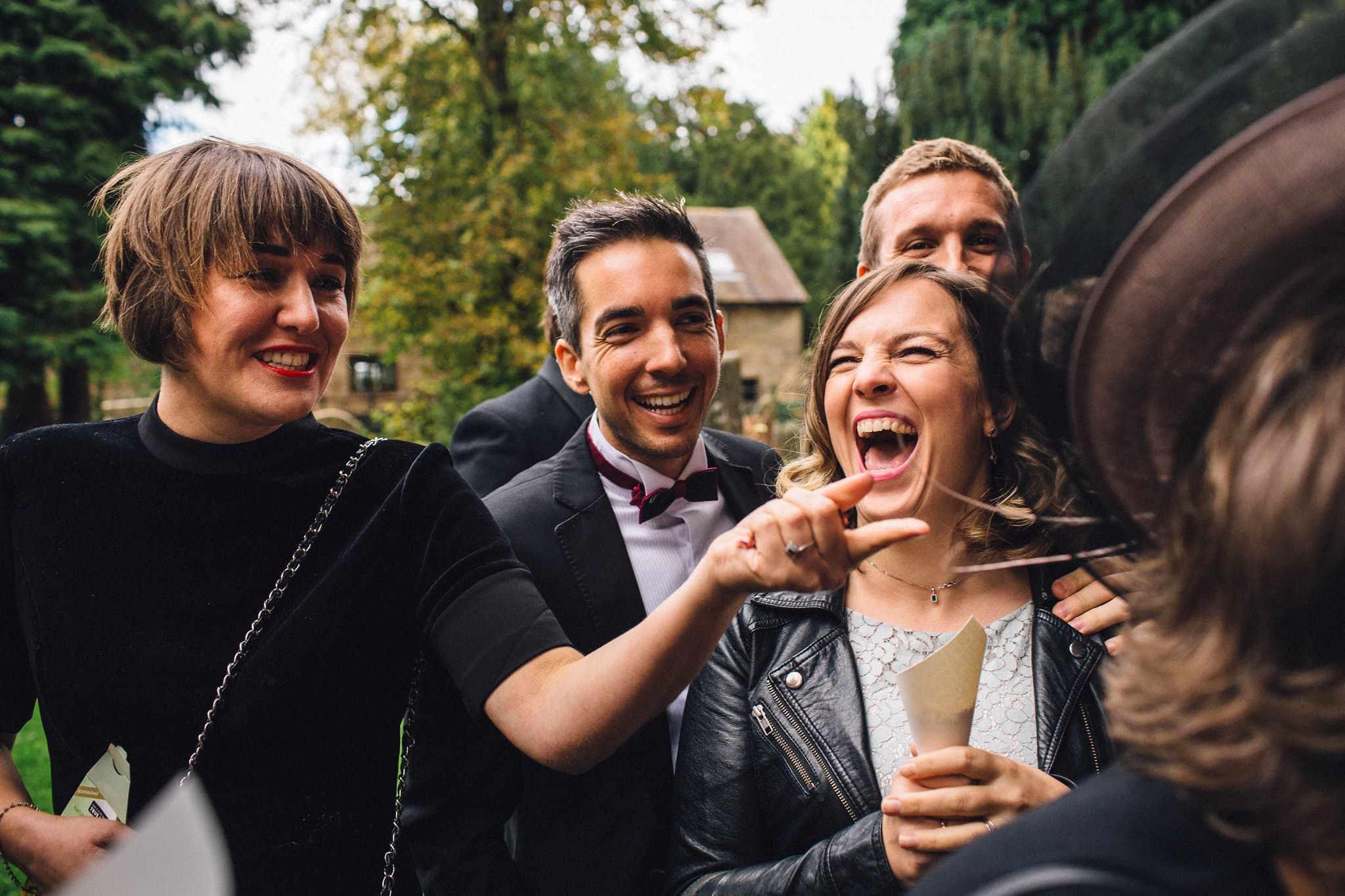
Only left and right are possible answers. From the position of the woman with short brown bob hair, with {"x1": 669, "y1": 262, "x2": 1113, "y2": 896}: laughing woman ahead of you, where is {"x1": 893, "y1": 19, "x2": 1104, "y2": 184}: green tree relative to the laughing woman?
left

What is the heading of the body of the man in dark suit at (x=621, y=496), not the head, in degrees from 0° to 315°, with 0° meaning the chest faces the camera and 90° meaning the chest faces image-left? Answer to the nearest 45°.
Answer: approximately 315°

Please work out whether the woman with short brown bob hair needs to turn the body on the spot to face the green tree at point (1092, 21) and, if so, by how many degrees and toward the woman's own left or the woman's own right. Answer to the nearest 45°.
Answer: approximately 90° to the woman's own left

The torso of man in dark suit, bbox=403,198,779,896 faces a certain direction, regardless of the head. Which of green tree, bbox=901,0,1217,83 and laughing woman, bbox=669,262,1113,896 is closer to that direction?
the laughing woman

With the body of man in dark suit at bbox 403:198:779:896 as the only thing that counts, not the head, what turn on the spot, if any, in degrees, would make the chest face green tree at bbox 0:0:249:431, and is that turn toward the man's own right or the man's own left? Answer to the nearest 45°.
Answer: approximately 180°

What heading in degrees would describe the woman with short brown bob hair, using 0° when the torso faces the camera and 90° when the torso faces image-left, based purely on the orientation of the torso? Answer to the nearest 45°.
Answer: approximately 315°

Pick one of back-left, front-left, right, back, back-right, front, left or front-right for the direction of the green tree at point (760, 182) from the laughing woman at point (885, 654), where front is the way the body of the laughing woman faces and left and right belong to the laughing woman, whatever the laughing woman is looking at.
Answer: back

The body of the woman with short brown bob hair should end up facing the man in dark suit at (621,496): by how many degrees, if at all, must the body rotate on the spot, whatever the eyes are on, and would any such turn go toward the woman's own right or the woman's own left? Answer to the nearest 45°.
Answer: approximately 90° to the woman's own left

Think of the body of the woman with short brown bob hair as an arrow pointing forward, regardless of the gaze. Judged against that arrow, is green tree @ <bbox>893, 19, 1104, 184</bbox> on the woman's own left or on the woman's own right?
on the woman's own left

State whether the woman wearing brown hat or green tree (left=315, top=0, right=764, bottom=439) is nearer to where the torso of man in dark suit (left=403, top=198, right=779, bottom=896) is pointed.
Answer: the woman wearing brown hat

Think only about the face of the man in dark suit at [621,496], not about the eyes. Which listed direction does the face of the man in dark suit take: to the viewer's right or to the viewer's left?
to the viewer's right

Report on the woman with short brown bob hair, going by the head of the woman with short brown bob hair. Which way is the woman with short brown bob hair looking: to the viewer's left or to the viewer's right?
to the viewer's right

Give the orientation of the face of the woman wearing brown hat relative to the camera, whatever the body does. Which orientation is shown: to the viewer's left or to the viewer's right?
to the viewer's left

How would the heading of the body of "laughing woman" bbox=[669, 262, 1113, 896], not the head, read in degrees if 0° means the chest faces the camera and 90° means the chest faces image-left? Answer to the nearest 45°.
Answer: approximately 0°

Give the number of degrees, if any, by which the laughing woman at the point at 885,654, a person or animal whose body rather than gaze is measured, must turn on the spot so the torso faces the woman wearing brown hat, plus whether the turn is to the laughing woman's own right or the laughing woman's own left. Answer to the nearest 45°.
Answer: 0° — they already face them

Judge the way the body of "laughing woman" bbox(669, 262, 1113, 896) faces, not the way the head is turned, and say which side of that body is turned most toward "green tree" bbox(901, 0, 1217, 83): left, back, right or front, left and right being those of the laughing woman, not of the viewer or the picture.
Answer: back
